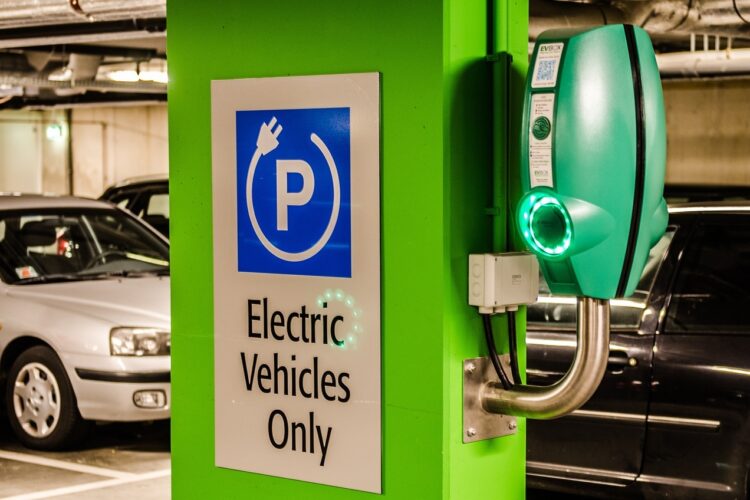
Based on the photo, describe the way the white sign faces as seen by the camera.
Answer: facing the viewer and to the left of the viewer

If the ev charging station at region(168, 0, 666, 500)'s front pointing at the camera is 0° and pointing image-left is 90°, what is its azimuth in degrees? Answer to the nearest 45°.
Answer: approximately 45°

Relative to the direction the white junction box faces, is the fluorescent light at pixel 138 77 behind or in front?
behind

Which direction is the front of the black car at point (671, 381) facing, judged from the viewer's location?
facing to the left of the viewer

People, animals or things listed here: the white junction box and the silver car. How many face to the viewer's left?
0

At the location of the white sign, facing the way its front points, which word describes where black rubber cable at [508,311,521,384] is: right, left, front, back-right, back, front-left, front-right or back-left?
back-left

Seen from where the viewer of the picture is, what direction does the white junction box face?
facing the viewer and to the right of the viewer

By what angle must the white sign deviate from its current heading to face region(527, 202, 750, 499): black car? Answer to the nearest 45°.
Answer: approximately 180°

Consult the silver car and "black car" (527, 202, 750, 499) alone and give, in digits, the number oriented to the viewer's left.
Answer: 1

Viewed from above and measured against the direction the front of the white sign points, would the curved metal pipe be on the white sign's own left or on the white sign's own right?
on the white sign's own left
